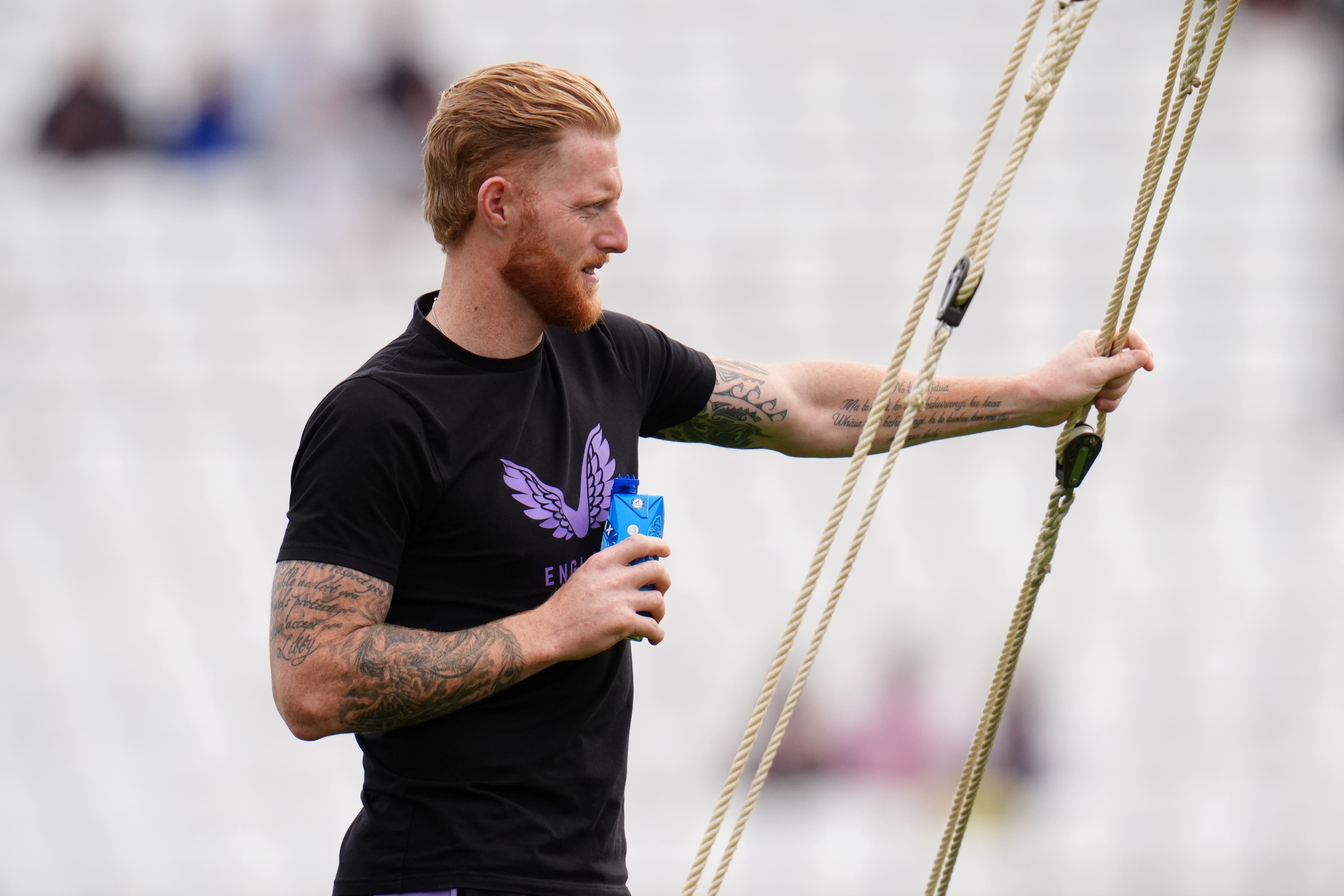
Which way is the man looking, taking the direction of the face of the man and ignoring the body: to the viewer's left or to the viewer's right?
to the viewer's right

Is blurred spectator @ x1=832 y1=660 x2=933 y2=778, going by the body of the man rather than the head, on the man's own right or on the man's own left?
on the man's own left

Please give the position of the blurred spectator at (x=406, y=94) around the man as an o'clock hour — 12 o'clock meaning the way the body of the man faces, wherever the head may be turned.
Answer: The blurred spectator is roughly at 7 o'clock from the man.

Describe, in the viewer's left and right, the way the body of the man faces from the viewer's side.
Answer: facing the viewer and to the right of the viewer

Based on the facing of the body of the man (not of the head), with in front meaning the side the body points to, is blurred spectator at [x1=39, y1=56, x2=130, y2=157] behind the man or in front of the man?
behind
